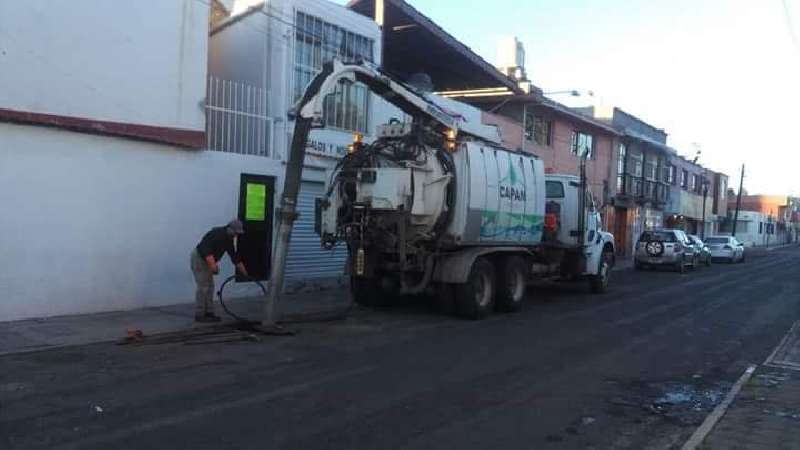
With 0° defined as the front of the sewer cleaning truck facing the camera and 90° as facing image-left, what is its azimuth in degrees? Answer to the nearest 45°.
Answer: approximately 225°

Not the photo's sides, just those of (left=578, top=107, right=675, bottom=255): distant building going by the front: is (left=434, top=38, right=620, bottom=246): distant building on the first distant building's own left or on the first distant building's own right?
on the first distant building's own right

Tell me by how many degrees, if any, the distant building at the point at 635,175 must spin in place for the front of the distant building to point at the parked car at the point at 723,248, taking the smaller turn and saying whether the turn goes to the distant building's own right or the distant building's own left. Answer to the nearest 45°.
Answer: approximately 45° to the distant building's own left

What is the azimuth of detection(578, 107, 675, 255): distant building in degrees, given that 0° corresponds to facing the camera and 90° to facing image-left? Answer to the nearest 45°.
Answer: approximately 315°

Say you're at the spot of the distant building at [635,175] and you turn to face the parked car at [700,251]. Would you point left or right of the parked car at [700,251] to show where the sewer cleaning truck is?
right

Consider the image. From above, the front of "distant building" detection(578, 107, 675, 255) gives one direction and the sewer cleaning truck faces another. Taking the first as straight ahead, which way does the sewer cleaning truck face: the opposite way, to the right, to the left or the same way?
to the left
